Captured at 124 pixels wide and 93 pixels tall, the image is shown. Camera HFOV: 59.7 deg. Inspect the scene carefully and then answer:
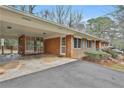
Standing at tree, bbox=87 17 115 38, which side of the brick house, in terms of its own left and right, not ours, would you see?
left

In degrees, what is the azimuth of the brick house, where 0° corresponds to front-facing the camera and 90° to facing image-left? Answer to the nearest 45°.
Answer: approximately 315°
